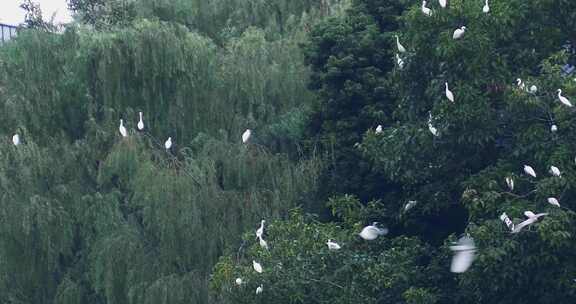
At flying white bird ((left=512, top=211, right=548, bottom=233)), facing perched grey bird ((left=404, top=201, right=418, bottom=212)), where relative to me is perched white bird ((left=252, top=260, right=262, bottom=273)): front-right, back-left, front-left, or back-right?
front-left
